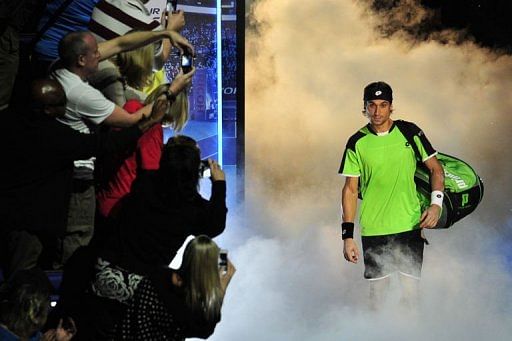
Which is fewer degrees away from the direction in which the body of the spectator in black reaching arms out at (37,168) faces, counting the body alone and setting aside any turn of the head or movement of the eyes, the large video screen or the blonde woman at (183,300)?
the large video screen

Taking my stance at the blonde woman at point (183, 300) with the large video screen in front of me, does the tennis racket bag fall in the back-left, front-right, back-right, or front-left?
front-right

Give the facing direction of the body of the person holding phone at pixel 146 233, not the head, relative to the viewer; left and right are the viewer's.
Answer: facing away from the viewer and to the right of the viewer

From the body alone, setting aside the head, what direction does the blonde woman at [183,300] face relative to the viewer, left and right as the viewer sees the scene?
facing away from the viewer and to the right of the viewer

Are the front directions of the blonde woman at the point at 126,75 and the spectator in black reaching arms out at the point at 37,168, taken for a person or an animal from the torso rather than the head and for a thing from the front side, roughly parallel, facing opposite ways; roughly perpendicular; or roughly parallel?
roughly parallel

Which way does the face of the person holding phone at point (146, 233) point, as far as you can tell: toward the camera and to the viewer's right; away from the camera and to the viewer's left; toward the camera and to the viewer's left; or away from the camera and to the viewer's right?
away from the camera and to the viewer's right

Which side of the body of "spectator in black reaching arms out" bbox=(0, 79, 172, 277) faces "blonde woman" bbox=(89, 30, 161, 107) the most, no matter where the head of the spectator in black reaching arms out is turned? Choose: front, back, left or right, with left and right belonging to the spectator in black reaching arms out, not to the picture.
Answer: front

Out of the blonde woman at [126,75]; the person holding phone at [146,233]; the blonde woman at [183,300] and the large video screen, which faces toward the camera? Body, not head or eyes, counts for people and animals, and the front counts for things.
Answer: the large video screen

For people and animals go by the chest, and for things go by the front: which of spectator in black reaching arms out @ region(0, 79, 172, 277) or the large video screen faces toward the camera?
the large video screen

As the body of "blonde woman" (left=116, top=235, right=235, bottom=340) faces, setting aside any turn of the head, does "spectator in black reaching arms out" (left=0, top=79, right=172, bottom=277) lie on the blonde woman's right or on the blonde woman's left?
on the blonde woman's left

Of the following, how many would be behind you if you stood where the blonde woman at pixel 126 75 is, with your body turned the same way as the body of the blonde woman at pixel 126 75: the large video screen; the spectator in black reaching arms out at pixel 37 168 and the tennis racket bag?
1

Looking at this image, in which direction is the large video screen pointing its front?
toward the camera

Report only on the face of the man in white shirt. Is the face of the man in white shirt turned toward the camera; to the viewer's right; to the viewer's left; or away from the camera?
to the viewer's right

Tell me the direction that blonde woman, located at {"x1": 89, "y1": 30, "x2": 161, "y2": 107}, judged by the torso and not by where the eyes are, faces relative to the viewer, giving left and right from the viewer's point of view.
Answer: facing away from the viewer and to the right of the viewer

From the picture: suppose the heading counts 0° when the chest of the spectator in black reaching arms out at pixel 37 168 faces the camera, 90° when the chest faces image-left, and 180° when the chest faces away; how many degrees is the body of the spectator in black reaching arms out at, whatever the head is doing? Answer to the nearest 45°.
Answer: approximately 225°
